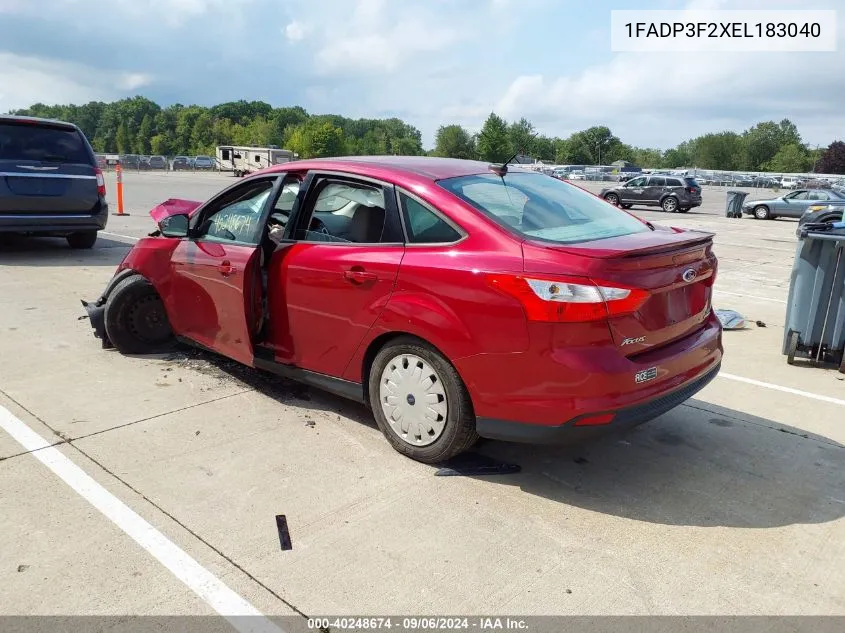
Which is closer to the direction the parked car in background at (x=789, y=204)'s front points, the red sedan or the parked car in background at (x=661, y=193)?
the parked car in background

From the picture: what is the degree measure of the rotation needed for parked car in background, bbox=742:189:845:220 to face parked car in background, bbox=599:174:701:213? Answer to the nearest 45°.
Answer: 0° — it already faces it

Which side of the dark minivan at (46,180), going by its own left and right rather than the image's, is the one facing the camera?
back

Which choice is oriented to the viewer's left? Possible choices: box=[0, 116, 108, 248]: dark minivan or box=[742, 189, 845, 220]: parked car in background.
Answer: the parked car in background

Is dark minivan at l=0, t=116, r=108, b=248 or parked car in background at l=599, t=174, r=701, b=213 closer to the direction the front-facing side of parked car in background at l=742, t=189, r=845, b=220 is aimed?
the parked car in background

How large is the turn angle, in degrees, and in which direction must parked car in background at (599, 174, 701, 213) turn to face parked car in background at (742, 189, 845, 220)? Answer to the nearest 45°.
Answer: approximately 135° to its right

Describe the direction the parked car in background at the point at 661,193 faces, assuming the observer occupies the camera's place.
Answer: facing away from the viewer and to the left of the viewer

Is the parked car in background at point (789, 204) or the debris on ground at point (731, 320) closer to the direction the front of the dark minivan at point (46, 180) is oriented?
the parked car in background

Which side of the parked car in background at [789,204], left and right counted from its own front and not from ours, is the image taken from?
left
